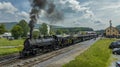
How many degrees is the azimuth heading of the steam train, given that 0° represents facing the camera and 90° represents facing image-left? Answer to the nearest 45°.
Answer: approximately 45°
